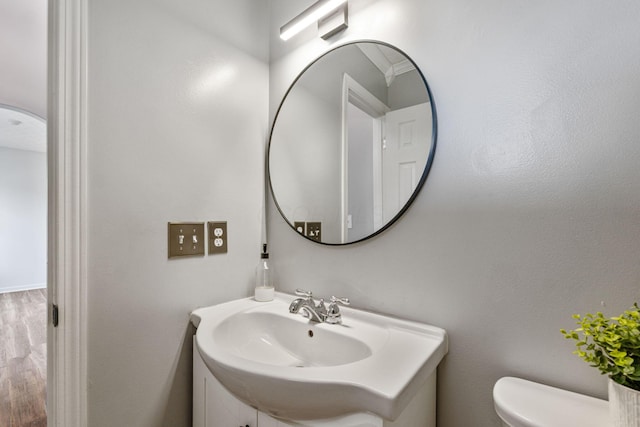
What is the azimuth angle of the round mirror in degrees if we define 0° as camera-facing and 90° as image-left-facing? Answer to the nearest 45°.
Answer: approximately 45°

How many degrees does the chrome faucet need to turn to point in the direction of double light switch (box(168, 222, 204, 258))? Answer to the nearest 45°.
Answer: approximately 45° to its right

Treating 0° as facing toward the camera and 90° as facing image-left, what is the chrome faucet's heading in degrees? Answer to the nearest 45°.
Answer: approximately 45°

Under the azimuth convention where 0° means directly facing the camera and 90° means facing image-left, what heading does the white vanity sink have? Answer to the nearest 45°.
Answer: approximately 45°

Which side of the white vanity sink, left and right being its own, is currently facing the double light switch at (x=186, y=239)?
right
